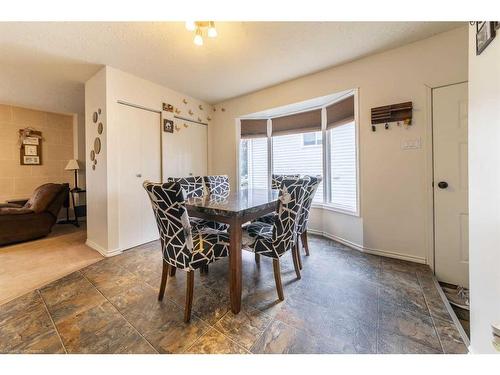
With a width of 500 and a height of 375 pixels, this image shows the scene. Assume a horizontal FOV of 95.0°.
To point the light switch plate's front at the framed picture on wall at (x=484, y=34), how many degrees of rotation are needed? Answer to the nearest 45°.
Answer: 0° — it already faces it

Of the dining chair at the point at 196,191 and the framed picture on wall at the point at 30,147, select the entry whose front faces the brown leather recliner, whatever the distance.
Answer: the framed picture on wall

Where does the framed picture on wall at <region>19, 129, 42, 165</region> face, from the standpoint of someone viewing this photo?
facing the viewer

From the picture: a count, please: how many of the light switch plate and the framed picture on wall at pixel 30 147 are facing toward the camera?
2

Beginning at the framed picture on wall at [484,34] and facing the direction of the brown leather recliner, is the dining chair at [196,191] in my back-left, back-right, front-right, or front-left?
front-right

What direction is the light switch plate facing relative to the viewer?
toward the camera

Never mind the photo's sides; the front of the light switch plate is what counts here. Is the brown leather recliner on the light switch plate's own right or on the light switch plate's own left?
on the light switch plate's own right

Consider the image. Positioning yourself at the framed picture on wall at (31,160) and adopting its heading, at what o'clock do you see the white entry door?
The white entry door is roughly at 11 o'clock from the framed picture on wall.

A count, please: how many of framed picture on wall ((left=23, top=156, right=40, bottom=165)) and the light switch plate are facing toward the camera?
2
